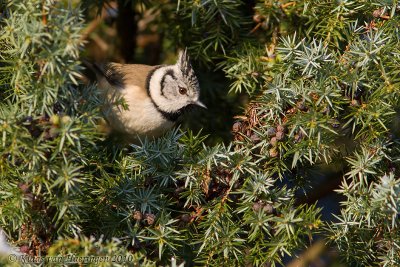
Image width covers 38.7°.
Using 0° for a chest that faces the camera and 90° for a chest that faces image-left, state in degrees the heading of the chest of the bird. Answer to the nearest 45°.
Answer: approximately 270°
